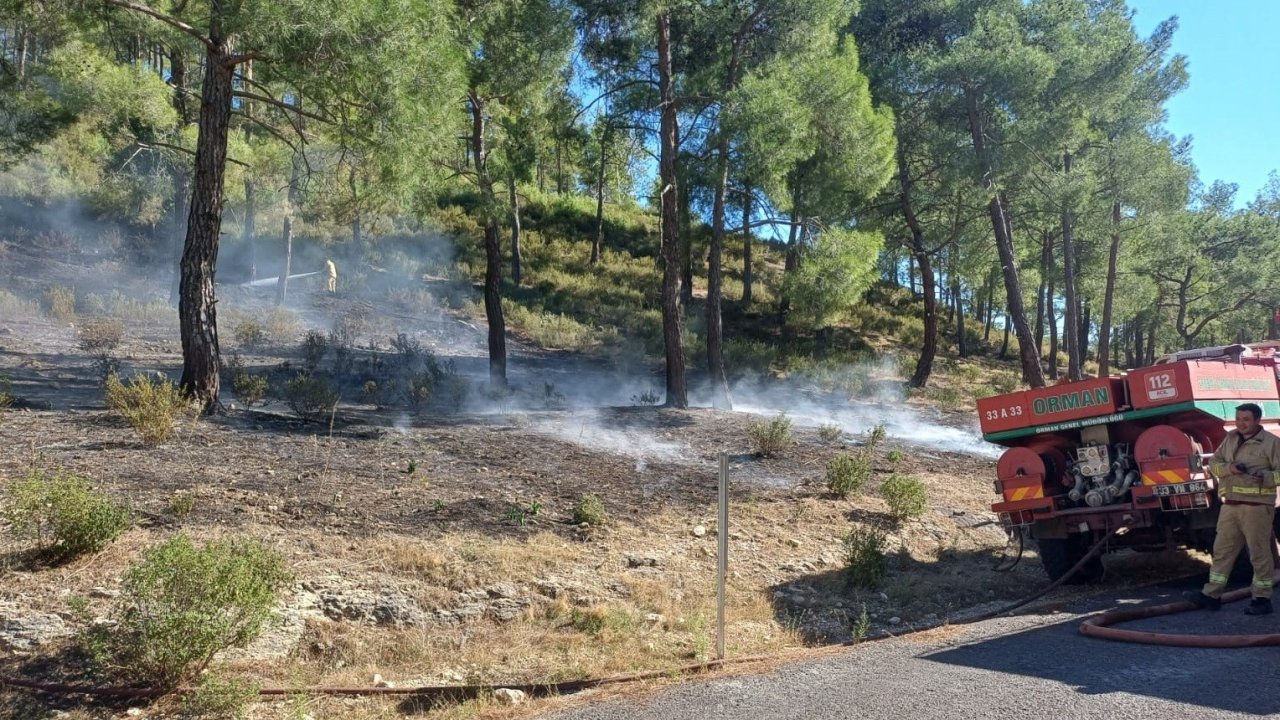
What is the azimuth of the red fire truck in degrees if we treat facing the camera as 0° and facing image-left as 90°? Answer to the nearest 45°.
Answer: approximately 225°

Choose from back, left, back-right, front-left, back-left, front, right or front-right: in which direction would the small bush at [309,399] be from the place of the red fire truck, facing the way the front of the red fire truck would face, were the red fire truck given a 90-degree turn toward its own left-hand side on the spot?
front-left

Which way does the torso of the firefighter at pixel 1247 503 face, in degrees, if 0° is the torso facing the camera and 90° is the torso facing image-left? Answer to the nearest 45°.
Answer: approximately 45°

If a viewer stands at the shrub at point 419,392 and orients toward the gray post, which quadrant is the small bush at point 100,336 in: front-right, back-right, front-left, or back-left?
back-right

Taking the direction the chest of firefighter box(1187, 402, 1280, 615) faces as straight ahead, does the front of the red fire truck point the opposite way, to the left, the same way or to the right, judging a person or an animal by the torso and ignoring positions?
the opposite way

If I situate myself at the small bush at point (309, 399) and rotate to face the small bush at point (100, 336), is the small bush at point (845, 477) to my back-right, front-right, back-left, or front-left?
back-right

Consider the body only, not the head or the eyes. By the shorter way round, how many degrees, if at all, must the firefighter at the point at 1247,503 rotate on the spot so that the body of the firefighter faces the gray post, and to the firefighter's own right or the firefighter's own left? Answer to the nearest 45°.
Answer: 0° — they already face it
